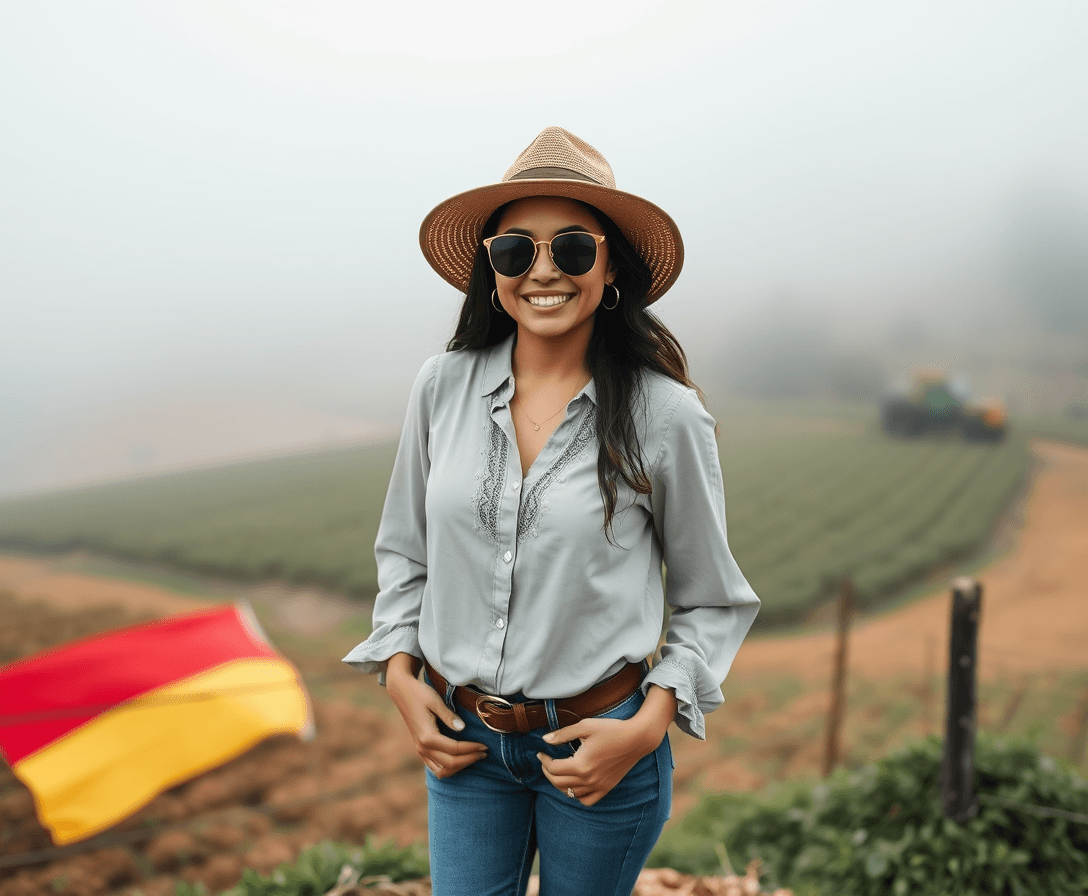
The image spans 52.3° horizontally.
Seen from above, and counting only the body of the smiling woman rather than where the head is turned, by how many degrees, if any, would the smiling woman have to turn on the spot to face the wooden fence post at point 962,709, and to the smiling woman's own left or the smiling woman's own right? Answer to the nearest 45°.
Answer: approximately 135° to the smiling woman's own left

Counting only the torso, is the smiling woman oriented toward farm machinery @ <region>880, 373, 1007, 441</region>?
no

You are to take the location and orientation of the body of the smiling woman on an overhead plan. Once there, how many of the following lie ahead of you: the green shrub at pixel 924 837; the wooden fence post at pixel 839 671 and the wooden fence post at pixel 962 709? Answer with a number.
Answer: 0

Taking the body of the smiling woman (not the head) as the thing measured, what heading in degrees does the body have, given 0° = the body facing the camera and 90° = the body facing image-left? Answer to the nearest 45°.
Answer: approximately 0°

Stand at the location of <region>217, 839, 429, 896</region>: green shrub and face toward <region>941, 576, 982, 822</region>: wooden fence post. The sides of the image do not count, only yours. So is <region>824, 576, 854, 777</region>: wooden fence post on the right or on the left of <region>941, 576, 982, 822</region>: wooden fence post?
left

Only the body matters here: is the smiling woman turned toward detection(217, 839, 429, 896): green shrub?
no

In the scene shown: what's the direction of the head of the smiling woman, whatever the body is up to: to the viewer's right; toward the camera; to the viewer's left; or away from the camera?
toward the camera

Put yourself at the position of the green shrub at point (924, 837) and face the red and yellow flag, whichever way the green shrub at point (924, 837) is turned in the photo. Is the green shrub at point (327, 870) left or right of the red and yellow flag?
left

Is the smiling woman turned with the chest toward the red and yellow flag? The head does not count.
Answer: no

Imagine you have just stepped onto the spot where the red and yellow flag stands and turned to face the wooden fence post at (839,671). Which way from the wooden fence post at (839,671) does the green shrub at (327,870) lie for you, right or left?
right
